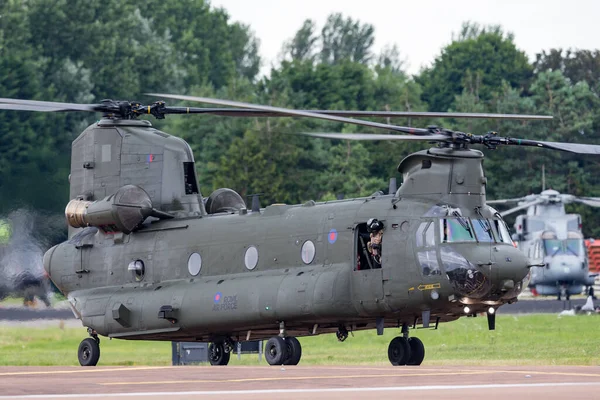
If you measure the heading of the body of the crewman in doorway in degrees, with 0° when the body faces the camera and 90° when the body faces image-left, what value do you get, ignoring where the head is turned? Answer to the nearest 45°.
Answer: approximately 315°
